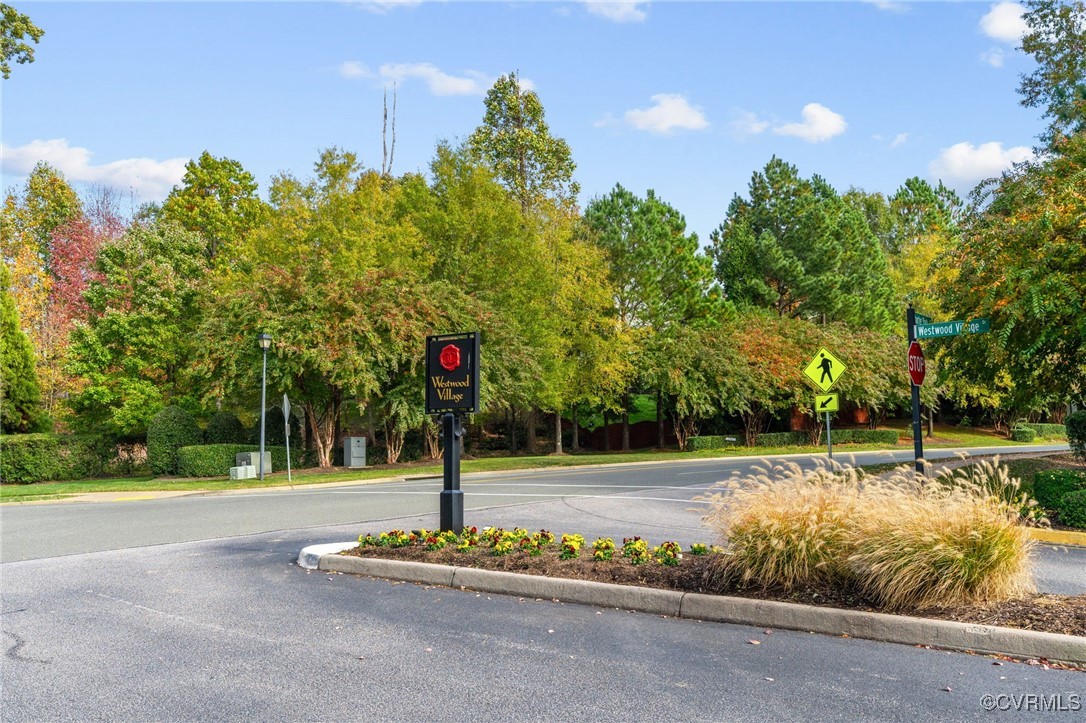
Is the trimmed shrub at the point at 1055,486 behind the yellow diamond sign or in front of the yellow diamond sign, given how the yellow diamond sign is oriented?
in front

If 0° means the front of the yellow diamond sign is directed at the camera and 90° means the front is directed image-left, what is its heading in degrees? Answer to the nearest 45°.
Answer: approximately 0°

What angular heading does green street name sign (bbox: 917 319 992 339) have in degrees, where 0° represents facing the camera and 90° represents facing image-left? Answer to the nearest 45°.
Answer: approximately 0°

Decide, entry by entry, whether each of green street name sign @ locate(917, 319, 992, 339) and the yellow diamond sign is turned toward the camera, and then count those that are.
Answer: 2

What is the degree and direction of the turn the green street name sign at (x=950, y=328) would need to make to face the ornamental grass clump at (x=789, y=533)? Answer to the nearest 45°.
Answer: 0° — it already faces it

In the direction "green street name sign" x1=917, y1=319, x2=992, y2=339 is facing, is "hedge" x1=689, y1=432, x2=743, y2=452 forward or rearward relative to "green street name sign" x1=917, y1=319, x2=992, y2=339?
rearward

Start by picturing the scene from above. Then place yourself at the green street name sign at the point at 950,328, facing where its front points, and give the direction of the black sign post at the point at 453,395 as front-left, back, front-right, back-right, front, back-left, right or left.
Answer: front-right

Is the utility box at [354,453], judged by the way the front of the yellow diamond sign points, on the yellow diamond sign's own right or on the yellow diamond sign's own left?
on the yellow diamond sign's own right

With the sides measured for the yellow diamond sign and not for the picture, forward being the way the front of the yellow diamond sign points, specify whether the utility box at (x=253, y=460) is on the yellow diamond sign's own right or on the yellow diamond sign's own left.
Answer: on the yellow diamond sign's own right

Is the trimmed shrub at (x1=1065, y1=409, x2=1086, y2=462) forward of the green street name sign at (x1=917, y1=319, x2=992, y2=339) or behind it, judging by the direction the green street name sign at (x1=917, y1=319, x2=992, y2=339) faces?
behind

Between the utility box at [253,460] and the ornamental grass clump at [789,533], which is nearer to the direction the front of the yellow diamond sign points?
the ornamental grass clump
